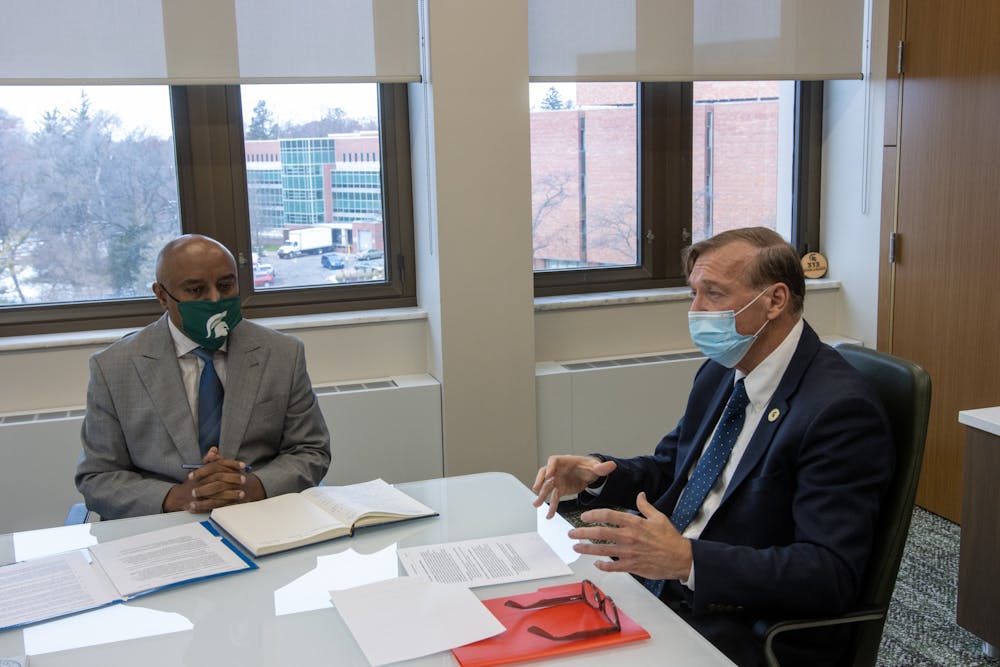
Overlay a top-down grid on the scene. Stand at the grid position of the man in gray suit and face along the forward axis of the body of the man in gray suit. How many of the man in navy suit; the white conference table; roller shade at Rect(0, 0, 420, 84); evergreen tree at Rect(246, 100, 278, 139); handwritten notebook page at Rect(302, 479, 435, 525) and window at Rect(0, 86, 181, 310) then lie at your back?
3

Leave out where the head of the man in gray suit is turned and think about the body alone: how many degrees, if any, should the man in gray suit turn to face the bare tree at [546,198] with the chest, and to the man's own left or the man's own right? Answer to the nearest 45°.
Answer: approximately 135° to the man's own left

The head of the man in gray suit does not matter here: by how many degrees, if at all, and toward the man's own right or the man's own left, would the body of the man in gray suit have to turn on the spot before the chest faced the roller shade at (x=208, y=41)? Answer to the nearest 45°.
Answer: approximately 180°

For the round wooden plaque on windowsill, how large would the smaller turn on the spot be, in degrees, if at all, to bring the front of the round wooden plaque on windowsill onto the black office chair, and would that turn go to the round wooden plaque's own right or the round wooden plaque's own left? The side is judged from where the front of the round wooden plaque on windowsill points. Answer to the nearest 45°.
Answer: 0° — it already faces it

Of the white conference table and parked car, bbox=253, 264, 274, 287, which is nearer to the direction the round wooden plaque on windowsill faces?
the white conference table

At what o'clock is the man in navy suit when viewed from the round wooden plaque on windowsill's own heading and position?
The man in navy suit is roughly at 12 o'clock from the round wooden plaque on windowsill.

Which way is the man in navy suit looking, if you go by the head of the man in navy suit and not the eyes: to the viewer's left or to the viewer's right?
to the viewer's left

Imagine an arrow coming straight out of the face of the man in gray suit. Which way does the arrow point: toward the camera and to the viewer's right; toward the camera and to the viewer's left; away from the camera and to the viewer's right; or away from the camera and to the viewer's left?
toward the camera and to the viewer's right

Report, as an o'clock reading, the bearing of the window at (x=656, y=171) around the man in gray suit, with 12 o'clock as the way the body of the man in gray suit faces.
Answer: The window is roughly at 8 o'clock from the man in gray suit.

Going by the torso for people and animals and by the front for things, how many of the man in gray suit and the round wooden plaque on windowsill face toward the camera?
2

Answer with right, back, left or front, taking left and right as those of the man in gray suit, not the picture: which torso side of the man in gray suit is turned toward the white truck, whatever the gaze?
back

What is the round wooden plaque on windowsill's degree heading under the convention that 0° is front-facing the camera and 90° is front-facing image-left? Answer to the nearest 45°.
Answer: approximately 0°

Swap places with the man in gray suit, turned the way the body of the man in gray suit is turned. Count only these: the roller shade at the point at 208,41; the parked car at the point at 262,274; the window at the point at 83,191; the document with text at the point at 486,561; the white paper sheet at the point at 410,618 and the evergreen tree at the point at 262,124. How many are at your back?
4
